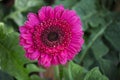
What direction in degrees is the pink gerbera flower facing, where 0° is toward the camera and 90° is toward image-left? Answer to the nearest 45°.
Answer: approximately 0°

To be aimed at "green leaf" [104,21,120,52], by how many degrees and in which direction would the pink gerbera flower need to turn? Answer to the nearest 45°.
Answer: approximately 135° to its left
